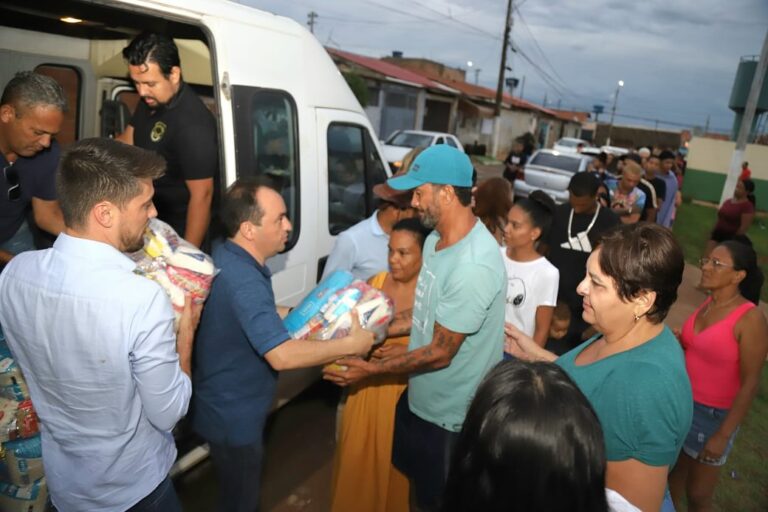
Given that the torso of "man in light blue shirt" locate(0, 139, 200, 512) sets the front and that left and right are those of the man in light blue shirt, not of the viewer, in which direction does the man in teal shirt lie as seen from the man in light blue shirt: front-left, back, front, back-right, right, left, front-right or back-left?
front-right

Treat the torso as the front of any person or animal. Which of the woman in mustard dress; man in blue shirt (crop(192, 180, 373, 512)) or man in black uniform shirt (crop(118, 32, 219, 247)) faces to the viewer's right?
the man in blue shirt

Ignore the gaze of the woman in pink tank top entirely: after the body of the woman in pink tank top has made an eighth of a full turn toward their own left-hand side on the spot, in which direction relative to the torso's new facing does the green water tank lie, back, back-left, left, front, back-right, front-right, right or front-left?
back

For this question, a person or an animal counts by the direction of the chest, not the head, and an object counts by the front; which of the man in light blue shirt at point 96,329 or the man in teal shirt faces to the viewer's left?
the man in teal shirt

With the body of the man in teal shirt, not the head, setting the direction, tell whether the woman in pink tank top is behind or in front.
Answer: behind

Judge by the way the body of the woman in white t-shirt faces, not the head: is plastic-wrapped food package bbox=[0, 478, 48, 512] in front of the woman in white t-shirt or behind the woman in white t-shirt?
in front

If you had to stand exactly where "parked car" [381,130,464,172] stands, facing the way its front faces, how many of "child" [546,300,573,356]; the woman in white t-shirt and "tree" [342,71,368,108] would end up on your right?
1

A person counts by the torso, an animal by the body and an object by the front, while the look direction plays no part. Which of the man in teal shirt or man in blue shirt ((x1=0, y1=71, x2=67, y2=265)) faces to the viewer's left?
the man in teal shirt

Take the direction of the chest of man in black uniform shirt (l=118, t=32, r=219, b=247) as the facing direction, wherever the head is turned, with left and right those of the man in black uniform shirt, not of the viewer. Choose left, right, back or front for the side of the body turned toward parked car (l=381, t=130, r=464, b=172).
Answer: back

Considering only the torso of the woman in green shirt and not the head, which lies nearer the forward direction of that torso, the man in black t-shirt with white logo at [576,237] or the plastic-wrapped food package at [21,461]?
the plastic-wrapped food package

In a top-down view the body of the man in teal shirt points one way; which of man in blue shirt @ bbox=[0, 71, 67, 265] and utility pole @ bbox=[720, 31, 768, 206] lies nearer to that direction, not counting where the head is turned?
the man in blue shirt

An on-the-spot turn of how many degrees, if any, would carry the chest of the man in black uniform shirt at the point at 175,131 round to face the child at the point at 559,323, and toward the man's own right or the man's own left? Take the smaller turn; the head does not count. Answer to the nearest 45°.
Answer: approximately 135° to the man's own left

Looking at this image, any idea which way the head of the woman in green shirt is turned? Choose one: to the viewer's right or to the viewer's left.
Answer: to the viewer's left

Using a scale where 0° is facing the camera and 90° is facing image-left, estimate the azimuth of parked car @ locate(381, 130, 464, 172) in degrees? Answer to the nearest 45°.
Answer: approximately 45°

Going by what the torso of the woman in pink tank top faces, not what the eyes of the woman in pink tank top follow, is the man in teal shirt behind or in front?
in front

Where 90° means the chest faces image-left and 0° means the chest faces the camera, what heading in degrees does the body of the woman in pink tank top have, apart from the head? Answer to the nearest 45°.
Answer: approximately 45°

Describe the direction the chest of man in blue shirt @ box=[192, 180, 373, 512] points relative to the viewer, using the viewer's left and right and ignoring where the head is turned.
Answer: facing to the right of the viewer
